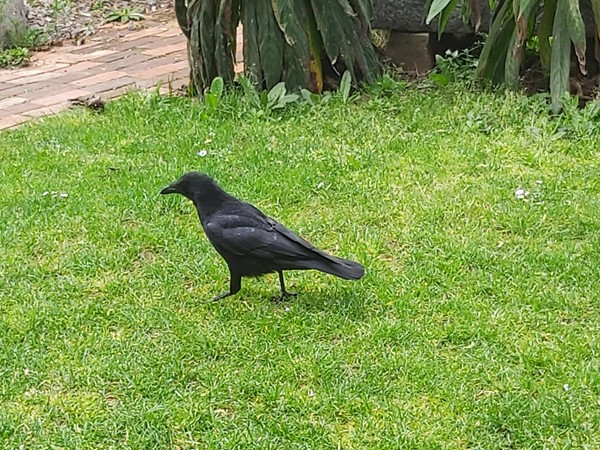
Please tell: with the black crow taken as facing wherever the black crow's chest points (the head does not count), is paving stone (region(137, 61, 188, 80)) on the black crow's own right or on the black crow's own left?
on the black crow's own right

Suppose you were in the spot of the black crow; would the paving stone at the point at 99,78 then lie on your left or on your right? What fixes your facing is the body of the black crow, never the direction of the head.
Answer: on your right

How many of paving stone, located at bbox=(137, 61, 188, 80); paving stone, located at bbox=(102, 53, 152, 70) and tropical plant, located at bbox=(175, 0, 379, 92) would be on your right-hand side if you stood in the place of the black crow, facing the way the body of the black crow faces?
3

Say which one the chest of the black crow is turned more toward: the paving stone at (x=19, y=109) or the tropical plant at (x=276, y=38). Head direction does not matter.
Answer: the paving stone

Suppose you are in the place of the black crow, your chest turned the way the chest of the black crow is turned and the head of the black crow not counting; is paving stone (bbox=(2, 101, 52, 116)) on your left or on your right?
on your right

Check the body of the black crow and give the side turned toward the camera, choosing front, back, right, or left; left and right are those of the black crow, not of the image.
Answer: left

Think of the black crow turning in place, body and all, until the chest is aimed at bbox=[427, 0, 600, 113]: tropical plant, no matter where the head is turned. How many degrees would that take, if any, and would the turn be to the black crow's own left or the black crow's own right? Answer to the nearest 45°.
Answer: approximately 135° to the black crow's own right

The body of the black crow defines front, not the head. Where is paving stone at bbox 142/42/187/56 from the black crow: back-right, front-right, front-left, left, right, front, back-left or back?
right

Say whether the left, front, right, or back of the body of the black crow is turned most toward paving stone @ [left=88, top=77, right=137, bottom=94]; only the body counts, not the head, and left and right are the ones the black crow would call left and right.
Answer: right

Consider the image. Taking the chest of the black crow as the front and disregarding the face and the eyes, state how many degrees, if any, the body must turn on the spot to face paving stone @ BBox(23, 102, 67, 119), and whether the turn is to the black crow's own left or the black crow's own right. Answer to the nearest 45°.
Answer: approximately 45° to the black crow's own right

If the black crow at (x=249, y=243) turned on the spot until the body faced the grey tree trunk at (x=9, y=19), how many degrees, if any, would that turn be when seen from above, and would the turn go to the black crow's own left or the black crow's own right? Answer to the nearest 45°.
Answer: approximately 90° to the black crow's own right

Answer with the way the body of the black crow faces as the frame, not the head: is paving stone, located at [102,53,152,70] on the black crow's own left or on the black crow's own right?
on the black crow's own right
